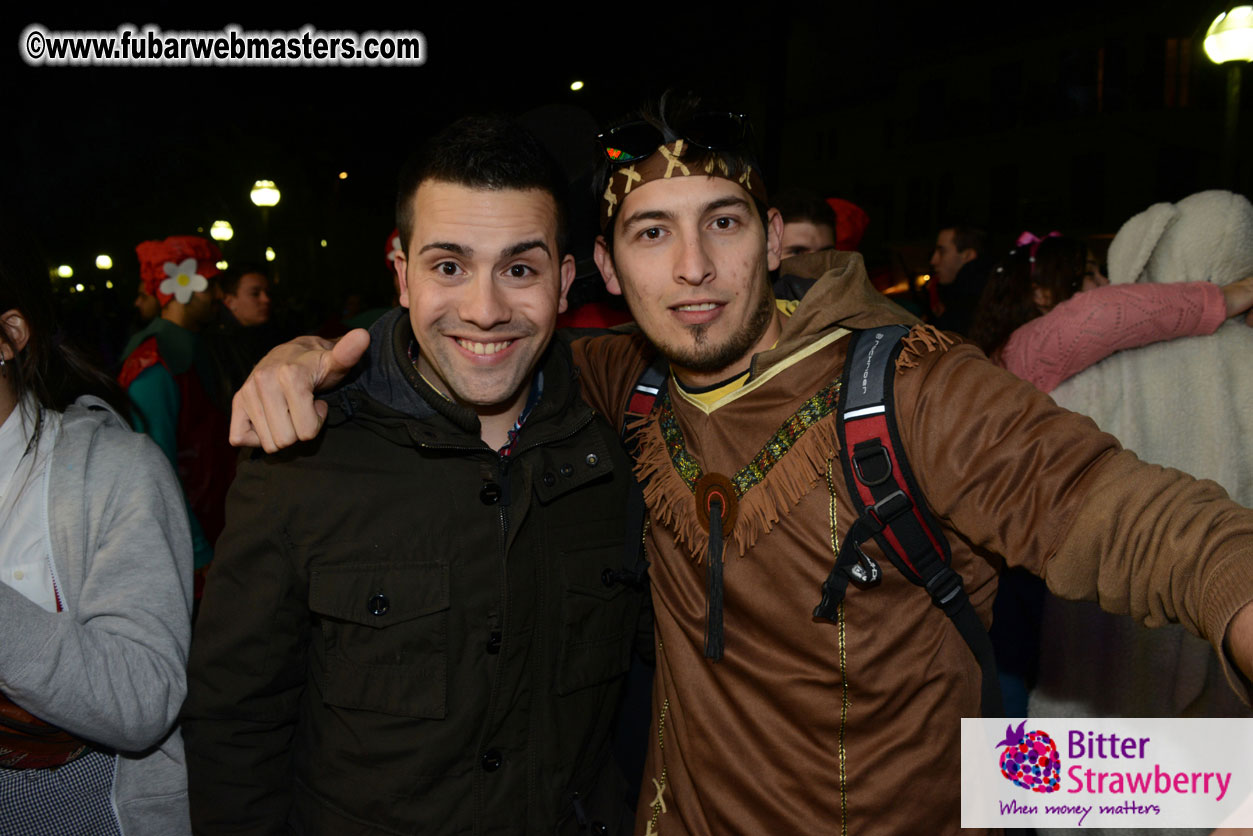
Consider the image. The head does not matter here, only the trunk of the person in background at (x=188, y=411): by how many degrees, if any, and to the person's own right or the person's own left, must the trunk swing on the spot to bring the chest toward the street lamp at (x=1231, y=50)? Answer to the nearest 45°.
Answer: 0° — they already face it

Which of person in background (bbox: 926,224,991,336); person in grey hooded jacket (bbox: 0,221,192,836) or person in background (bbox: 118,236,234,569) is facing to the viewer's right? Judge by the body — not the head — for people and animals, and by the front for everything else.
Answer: person in background (bbox: 118,236,234,569)

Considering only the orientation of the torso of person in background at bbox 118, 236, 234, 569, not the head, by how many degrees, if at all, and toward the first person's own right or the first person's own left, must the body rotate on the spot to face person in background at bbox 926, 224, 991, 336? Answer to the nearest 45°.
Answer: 0° — they already face them

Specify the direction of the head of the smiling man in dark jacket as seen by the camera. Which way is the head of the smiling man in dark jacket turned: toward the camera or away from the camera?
toward the camera

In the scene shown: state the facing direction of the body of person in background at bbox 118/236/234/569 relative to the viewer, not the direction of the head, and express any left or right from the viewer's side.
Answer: facing to the right of the viewer

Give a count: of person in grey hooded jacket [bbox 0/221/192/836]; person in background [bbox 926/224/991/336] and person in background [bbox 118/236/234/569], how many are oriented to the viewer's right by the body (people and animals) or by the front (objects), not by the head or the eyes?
1
